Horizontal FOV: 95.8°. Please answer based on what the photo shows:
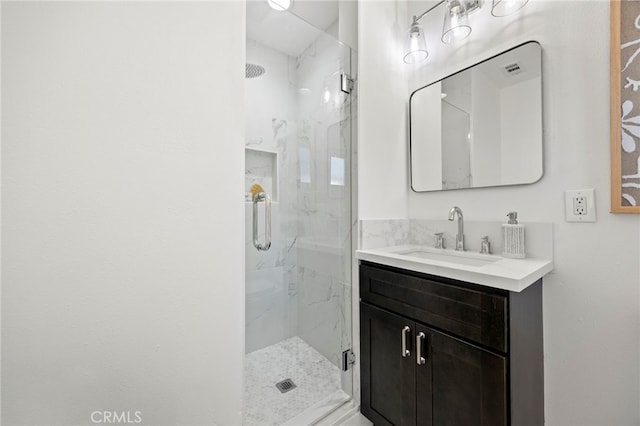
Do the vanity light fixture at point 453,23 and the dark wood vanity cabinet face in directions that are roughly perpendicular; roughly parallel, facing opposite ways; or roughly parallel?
roughly parallel

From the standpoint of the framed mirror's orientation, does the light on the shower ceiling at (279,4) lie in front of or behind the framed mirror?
in front

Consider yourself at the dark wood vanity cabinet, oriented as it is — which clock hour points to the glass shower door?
The glass shower door is roughly at 2 o'clock from the dark wood vanity cabinet.

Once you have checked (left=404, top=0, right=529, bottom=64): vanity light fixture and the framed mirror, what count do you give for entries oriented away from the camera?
0

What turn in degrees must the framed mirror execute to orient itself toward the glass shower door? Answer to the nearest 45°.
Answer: approximately 45° to its right

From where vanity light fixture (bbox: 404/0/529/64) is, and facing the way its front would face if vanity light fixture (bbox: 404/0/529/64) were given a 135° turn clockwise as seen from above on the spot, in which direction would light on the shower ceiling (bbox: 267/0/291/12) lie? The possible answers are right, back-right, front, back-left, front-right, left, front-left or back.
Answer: left

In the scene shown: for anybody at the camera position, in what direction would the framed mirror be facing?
facing the viewer and to the left of the viewer

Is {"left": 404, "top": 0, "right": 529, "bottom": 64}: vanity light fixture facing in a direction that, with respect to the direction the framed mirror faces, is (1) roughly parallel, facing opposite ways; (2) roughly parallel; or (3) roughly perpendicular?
roughly parallel
